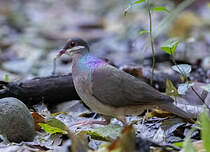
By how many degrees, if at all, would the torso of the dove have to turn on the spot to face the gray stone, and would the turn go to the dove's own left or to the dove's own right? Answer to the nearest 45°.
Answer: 0° — it already faces it

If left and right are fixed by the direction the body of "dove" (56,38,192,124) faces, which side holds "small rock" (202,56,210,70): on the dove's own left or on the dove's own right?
on the dove's own right

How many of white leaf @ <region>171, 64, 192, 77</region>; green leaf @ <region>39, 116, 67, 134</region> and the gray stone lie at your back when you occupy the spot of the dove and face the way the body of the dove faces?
1

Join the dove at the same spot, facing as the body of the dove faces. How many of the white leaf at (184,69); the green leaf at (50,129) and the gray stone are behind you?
1

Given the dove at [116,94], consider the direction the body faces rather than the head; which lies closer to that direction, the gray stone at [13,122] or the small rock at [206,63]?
the gray stone

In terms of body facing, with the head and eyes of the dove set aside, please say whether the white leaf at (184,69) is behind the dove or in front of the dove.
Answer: behind

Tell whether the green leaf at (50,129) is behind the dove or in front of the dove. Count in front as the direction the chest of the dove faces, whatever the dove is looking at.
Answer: in front

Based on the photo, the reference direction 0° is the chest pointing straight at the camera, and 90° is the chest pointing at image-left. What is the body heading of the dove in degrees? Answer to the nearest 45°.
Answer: approximately 90°
